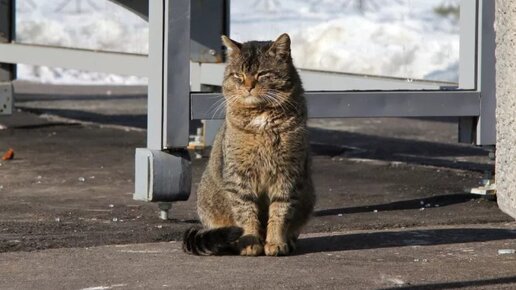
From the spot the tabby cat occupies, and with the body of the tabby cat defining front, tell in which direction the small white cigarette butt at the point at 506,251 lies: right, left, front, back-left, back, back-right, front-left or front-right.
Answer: left

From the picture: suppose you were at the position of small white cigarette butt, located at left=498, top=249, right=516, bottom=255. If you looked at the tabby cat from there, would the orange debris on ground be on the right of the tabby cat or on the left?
right

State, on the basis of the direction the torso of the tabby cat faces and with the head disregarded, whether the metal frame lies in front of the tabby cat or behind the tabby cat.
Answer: behind

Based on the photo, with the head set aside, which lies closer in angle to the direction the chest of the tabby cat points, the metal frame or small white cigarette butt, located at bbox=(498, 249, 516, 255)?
the small white cigarette butt

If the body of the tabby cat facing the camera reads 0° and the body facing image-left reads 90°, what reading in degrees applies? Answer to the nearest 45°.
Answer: approximately 0°

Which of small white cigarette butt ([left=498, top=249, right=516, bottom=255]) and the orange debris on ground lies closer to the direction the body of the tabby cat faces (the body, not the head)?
the small white cigarette butt

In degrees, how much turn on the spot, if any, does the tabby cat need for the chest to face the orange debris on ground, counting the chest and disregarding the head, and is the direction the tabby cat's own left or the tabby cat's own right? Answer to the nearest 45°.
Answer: approximately 135° to the tabby cat's own right
